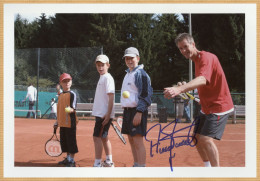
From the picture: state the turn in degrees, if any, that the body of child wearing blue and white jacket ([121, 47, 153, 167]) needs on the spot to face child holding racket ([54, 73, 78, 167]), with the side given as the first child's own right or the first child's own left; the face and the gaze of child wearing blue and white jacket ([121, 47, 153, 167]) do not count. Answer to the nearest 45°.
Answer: approximately 90° to the first child's own right

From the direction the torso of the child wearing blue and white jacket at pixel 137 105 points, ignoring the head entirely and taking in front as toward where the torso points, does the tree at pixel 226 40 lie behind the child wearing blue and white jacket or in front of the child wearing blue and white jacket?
behind

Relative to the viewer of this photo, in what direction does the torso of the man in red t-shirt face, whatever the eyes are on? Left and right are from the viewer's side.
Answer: facing to the left of the viewer

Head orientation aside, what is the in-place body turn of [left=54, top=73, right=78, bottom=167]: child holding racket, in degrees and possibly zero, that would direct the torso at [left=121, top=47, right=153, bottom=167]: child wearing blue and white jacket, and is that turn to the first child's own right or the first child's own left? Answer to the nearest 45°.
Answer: approximately 90° to the first child's own left

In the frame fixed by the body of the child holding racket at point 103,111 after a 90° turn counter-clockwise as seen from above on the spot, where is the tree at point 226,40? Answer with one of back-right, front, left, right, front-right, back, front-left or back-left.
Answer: left

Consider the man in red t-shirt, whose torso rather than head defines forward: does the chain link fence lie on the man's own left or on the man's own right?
on the man's own right

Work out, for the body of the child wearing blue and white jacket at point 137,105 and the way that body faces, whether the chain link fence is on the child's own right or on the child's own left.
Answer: on the child's own right
